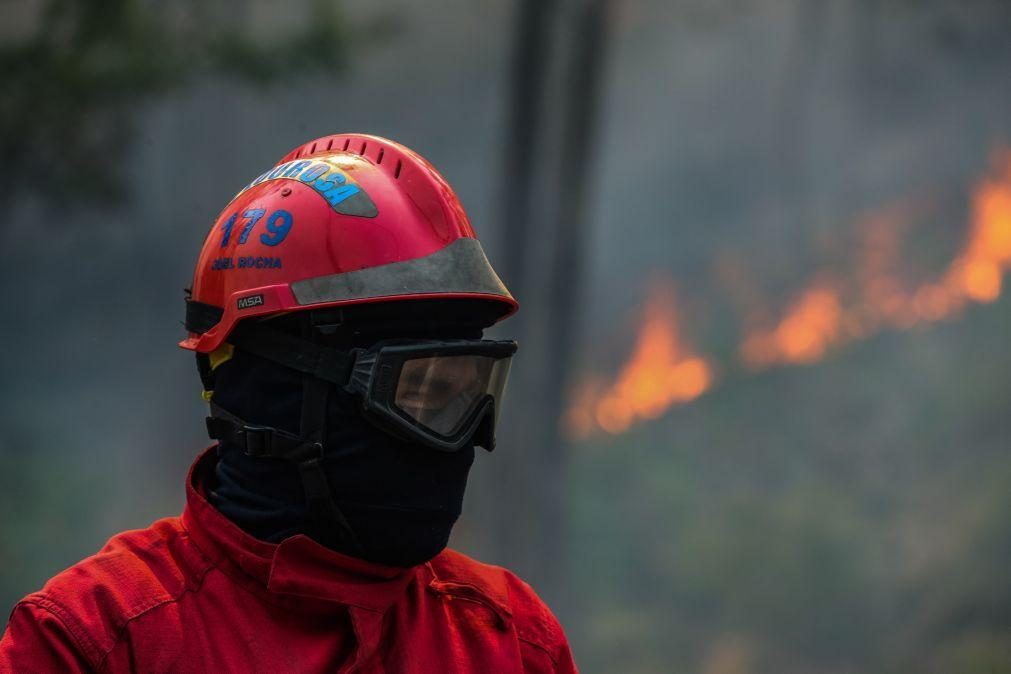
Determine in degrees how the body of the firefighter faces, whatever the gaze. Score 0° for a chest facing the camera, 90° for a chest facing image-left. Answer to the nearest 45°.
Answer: approximately 315°

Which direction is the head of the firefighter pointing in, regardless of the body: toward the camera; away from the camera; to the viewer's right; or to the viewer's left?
to the viewer's right
